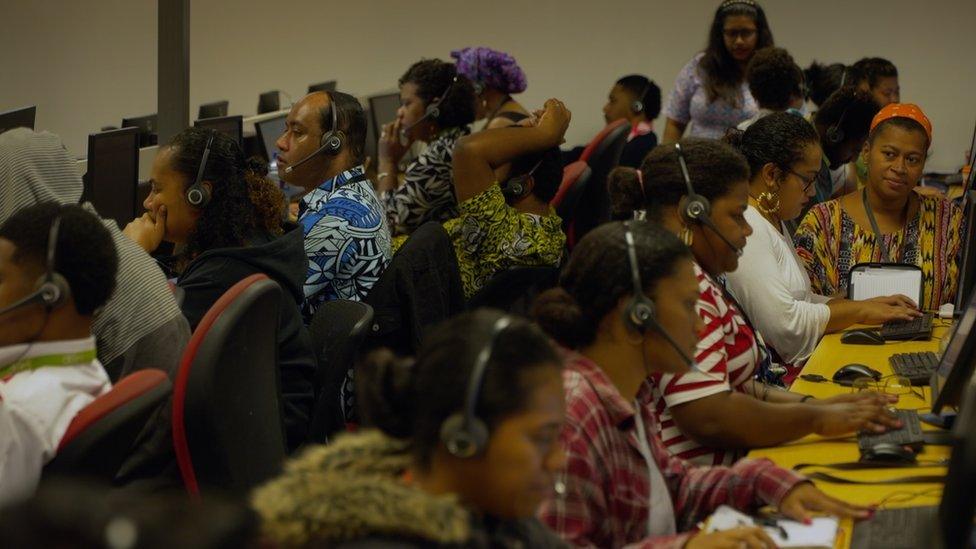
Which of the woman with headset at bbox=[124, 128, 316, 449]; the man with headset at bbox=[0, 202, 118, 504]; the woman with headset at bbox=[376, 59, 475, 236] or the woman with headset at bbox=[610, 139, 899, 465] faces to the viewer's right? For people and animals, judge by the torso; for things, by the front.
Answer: the woman with headset at bbox=[610, 139, 899, 465]

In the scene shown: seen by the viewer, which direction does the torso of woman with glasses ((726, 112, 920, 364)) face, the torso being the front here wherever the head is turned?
to the viewer's right

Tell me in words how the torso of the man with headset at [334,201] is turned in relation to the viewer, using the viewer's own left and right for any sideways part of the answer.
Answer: facing to the left of the viewer

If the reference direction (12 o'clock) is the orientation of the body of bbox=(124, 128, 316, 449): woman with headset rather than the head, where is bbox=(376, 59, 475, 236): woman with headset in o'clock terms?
bbox=(376, 59, 475, 236): woman with headset is roughly at 4 o'clock from bbox=(124, 128, 316, 449): woman with headset.

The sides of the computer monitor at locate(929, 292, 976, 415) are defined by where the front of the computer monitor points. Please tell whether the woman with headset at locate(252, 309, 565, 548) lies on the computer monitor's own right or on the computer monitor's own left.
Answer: on the computer monitor's own left

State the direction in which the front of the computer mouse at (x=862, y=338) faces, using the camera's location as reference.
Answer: facing to the right of the viewer

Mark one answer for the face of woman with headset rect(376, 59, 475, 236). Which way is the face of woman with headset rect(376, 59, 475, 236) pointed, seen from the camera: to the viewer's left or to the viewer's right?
to the viewer's left

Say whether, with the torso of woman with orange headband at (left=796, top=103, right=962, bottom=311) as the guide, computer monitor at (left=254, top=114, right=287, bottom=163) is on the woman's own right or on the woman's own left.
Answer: on the woman's own right

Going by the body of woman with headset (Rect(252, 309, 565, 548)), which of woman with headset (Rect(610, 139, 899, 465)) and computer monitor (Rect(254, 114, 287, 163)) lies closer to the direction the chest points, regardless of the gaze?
the woman with headset

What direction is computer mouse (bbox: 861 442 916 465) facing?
to the viewer's right

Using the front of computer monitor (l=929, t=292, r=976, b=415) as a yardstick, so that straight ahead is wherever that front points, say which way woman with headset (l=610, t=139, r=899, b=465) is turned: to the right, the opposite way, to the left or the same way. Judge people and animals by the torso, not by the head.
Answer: the opposite way

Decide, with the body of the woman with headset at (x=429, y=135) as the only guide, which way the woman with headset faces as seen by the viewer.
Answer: to the viewer's left
